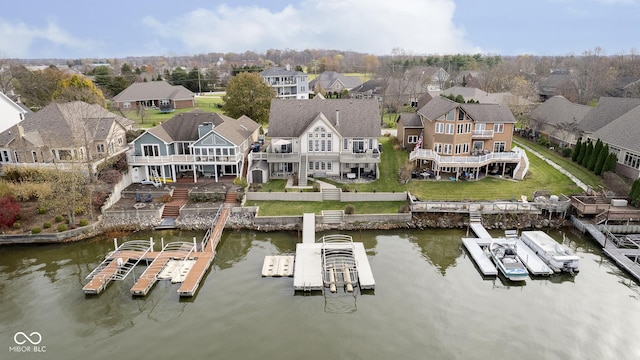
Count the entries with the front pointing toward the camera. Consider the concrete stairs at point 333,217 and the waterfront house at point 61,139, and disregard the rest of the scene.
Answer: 2

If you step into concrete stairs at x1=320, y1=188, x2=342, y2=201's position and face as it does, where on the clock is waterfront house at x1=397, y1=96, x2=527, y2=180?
The waterfront house is roughly at 8 o'clock from the concrete stairs.

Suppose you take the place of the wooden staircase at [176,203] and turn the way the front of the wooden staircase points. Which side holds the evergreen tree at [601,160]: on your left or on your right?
on your left

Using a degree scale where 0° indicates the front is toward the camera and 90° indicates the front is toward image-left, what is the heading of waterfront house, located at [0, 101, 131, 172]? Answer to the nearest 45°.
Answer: approximately 0°

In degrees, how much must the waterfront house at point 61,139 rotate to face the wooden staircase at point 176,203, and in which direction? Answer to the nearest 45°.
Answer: approximately 45° to its left
